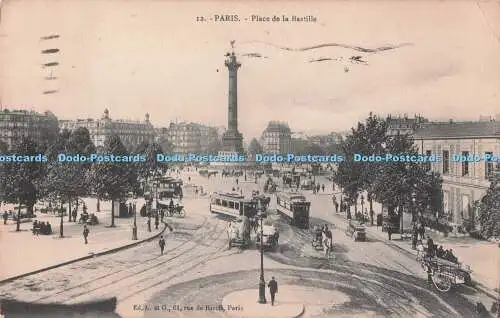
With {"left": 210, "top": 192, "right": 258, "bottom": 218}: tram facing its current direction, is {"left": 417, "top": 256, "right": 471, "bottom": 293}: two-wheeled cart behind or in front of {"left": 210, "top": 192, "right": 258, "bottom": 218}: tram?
in front

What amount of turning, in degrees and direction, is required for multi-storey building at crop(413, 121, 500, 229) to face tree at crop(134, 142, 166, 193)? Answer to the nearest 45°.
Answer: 0° — it already faces it

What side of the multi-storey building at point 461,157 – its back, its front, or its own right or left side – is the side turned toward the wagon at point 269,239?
front

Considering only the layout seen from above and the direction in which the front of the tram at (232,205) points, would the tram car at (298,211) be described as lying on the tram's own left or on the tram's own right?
on the tram's own left

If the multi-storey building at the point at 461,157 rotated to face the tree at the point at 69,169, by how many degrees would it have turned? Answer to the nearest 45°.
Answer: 0° — it already faces it

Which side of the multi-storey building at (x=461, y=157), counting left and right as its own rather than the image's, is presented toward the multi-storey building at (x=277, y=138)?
right

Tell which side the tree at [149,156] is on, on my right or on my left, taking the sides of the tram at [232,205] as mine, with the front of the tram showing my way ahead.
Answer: on my right
